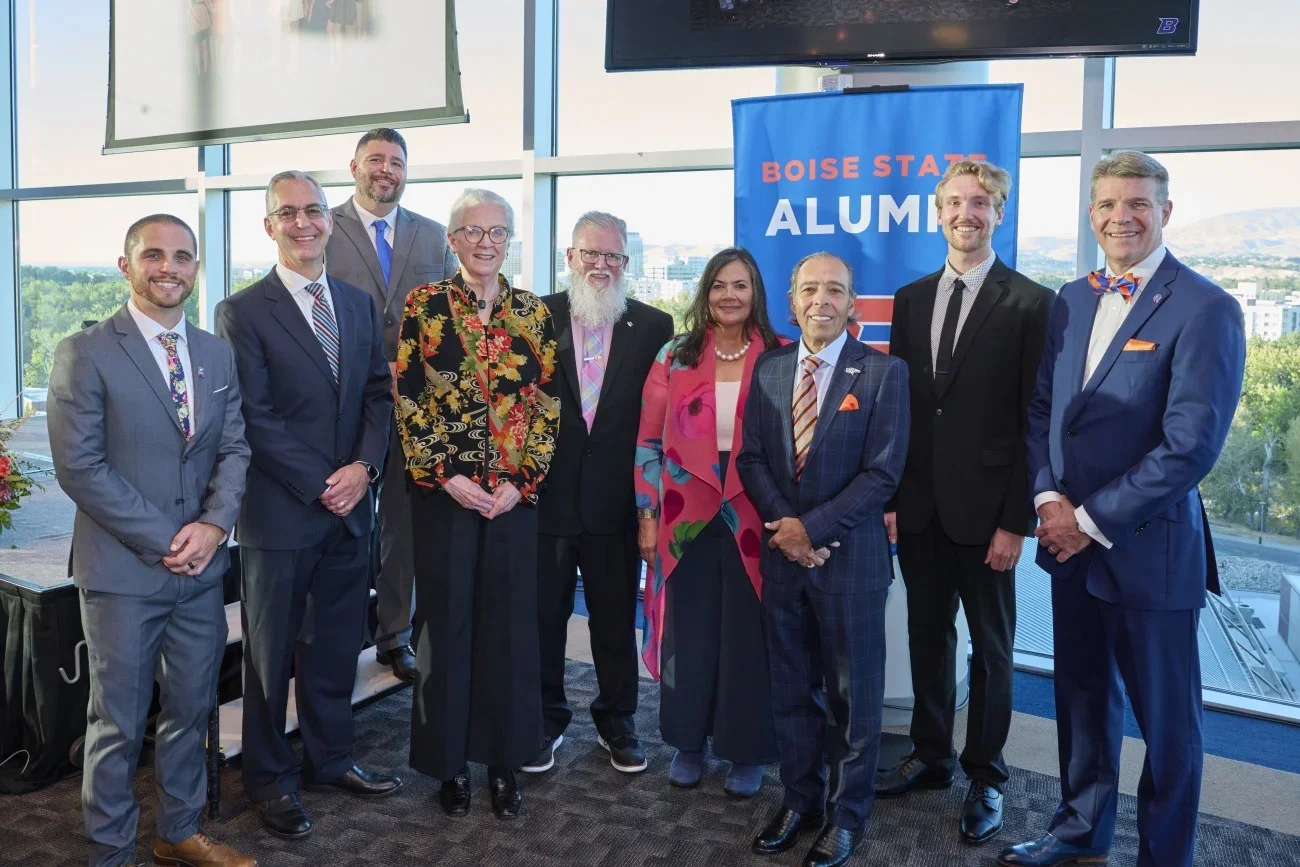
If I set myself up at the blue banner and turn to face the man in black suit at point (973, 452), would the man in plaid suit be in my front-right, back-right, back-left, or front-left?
front-right

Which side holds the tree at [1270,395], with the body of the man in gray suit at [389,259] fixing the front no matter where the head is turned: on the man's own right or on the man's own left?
on the man's own left

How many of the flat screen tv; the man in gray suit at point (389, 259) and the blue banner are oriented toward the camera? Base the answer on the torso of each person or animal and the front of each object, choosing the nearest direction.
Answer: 3

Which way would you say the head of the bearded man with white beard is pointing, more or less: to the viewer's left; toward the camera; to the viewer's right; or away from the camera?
toward the camera

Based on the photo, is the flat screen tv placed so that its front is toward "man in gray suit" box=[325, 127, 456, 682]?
no

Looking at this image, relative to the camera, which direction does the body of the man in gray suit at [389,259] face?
toward the camera

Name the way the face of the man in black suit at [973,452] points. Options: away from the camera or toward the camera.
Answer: toward the camera

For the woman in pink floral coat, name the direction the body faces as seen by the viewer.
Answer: toward the camera

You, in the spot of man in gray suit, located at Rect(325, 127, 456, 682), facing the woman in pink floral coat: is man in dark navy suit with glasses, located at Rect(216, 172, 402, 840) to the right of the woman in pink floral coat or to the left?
right

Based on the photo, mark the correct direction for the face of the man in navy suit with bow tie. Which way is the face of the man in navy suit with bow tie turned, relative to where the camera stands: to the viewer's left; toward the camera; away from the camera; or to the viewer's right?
toward the camera

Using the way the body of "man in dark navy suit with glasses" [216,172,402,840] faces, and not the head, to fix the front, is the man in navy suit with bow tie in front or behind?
in front

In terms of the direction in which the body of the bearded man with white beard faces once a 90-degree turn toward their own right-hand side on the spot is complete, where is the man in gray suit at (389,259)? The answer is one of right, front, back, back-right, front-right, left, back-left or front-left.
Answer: front-right

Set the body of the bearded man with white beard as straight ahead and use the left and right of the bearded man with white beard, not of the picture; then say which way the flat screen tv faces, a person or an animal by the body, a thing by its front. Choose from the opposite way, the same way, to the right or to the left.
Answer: the same way

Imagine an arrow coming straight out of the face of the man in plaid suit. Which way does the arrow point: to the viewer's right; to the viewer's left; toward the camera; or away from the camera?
toward the camera

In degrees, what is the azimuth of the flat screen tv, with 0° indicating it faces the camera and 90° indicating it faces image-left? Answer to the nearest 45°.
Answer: approximately 0°

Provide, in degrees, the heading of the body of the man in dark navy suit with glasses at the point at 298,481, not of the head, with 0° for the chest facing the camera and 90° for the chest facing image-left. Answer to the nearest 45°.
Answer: approximately 315°

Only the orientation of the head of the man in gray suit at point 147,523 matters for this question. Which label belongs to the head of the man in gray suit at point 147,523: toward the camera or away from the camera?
toward the camera

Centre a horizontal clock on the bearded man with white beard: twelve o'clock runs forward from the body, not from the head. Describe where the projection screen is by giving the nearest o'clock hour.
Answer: The projection screen is roughly at 5 o'clock from the bearded man with white beard.
